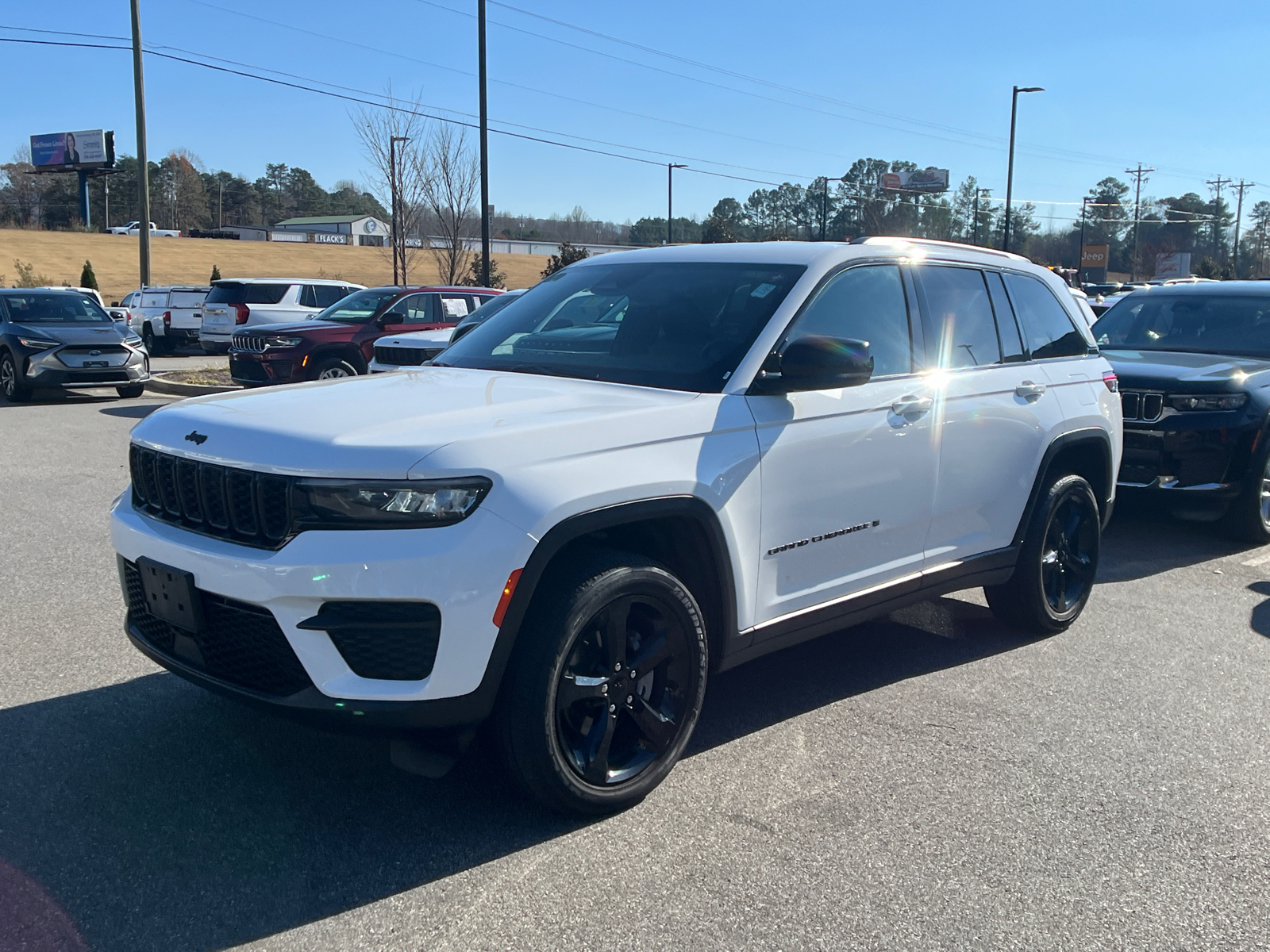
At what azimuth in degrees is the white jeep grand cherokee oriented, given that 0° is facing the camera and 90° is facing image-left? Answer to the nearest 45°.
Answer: approximately 45°

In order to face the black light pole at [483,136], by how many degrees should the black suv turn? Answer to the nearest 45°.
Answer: approximately 90° to its right

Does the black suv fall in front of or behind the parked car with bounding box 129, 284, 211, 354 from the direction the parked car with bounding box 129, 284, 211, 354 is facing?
behind

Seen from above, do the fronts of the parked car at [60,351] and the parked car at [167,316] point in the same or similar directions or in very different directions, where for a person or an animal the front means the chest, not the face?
very different directions

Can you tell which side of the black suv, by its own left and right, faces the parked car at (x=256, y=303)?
right

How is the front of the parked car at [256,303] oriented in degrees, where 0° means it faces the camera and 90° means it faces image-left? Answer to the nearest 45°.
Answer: approximately 225°

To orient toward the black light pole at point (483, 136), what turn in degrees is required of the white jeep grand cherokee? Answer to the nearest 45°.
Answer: approximately 135° to its right
